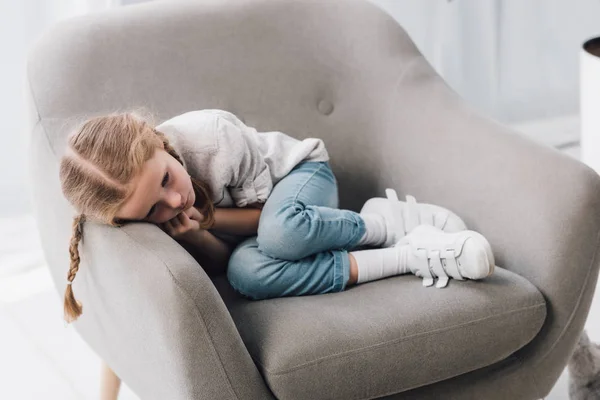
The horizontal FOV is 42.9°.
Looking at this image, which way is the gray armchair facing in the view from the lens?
facing the viewer and to the right of the viewer
